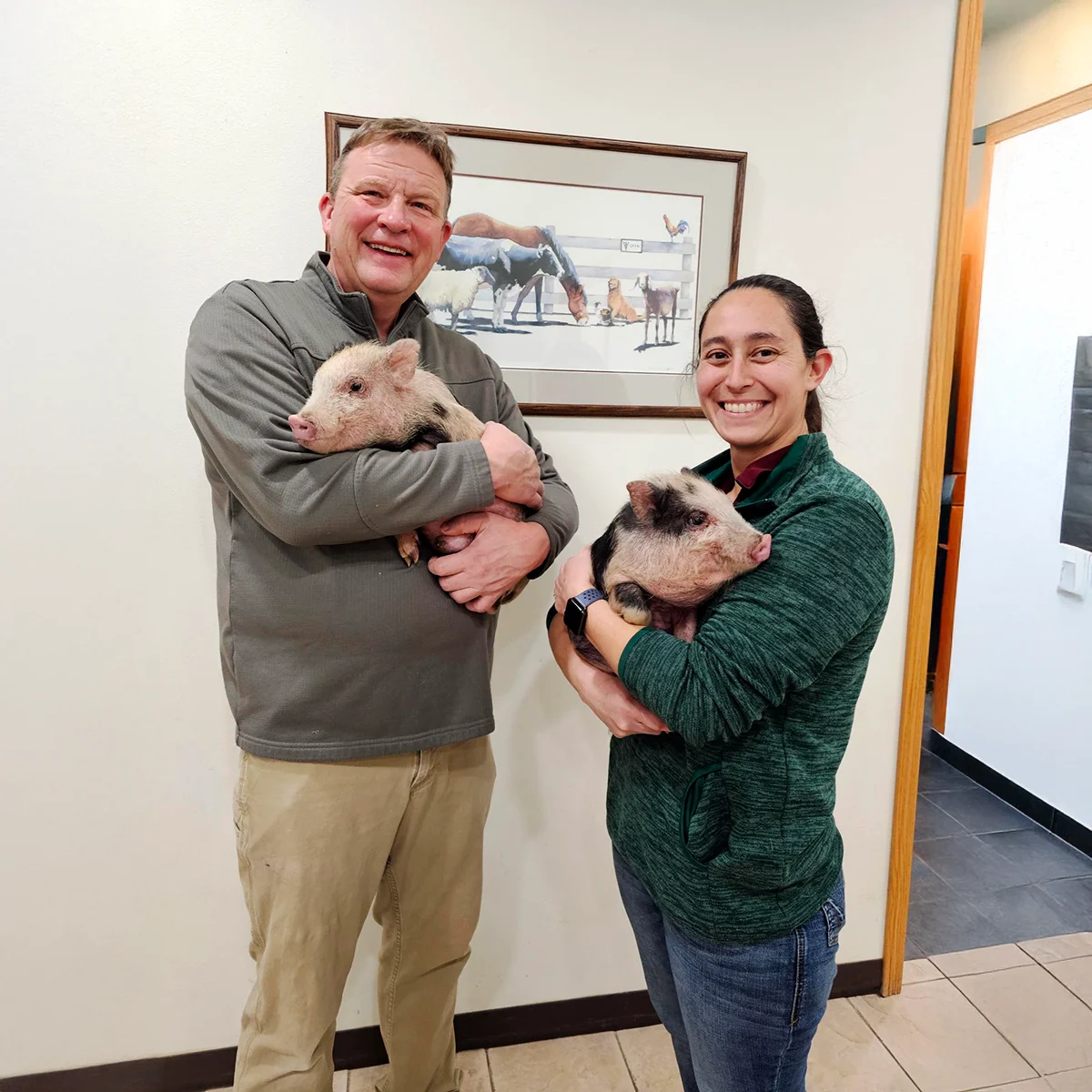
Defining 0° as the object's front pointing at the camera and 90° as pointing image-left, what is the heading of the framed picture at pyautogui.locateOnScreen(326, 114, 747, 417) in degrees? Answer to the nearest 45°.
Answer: approximately 0°

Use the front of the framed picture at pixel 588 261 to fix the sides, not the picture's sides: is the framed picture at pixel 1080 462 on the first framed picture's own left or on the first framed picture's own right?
on the first framed picture's own left

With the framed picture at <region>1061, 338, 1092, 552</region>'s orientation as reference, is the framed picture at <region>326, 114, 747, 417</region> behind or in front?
in front

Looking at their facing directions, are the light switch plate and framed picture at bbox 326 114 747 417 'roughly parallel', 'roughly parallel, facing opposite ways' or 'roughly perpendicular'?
roughly perpendicular

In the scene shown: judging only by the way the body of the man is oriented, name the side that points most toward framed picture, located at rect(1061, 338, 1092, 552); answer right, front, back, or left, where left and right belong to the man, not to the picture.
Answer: left

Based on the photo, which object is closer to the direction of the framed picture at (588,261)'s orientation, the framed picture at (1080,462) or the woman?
the woman

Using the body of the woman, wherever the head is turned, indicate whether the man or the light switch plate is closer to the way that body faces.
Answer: the man

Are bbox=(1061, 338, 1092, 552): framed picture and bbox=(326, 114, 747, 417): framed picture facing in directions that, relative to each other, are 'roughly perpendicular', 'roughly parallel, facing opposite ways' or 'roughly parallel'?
roughly perpendicular

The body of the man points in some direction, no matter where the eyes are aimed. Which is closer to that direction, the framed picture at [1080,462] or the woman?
the woman

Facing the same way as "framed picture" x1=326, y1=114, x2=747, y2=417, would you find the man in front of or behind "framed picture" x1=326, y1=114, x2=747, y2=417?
in front

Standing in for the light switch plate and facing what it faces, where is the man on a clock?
The man is roughly at 11 o'clock from the light switch plate.

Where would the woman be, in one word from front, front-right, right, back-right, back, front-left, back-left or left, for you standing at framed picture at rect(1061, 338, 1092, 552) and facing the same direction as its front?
front-left

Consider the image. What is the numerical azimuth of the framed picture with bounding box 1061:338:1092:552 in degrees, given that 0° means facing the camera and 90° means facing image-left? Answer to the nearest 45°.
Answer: approximately 45°

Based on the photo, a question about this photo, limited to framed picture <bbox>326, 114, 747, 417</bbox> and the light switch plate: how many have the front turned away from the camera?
0
